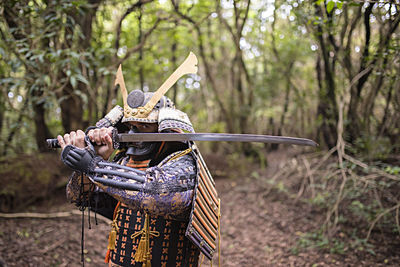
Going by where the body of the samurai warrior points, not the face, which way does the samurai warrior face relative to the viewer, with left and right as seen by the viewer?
facing the viewer and to the left of the viewer
